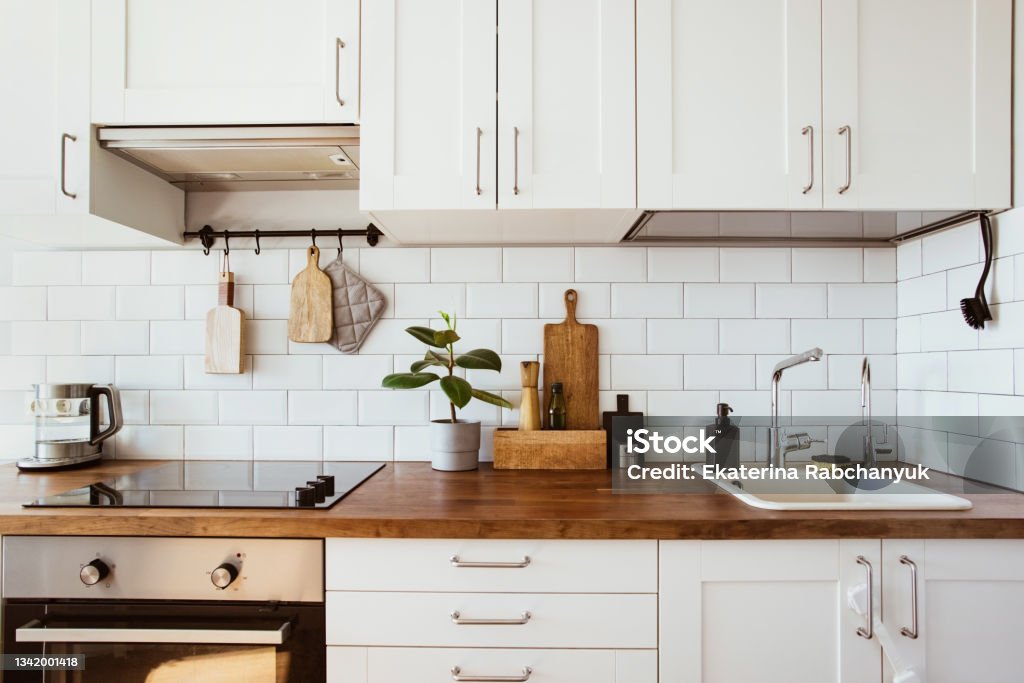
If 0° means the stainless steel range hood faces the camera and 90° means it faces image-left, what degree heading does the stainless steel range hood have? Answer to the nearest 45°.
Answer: approximately 0°

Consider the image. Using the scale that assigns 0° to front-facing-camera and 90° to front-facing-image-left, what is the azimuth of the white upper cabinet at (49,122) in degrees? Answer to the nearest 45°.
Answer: approximately 0°

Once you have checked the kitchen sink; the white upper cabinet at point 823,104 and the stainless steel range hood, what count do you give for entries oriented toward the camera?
3
